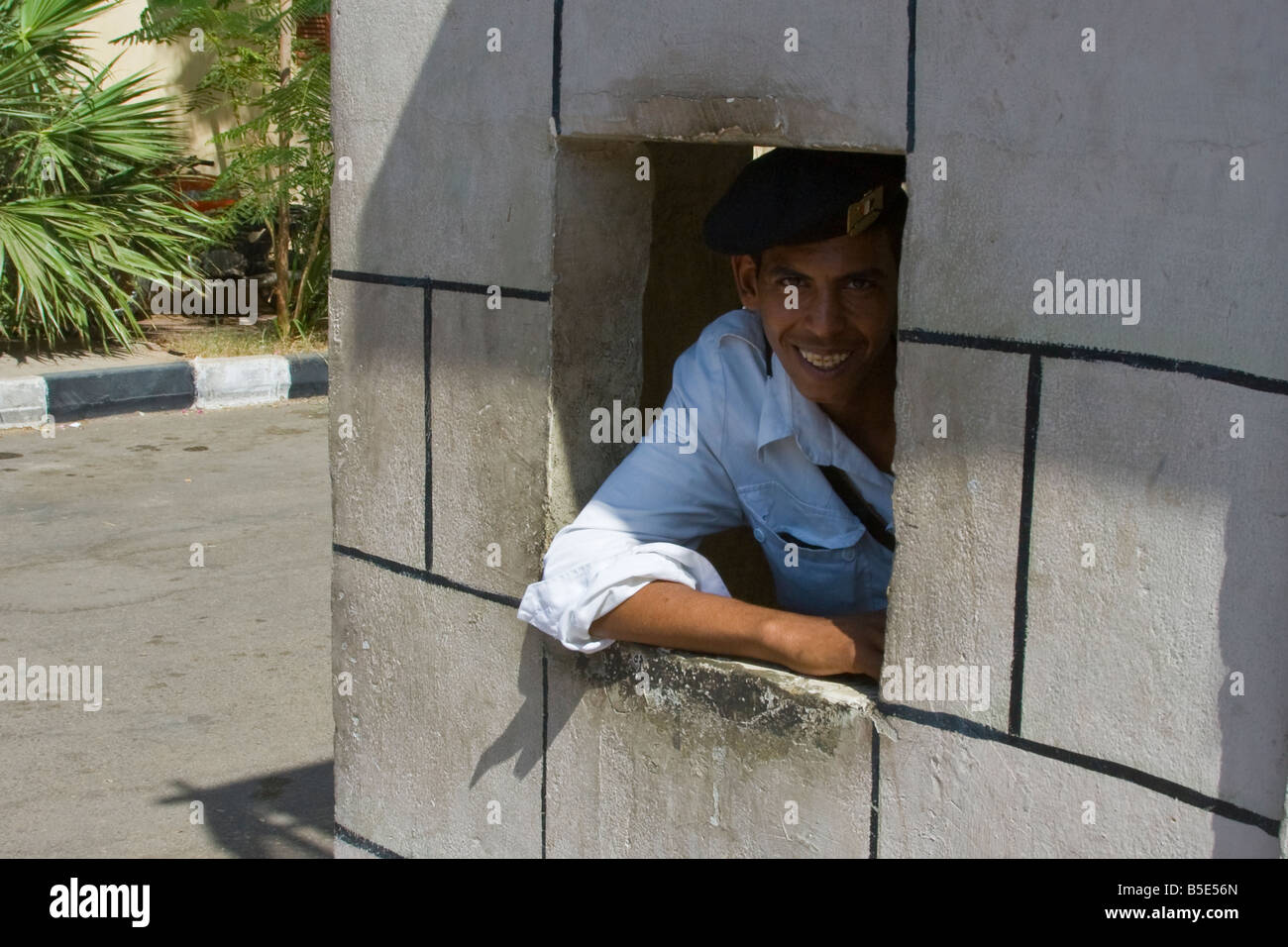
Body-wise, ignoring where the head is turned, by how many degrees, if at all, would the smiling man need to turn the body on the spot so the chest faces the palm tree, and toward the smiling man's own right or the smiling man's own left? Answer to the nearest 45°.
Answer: approximately 135° to the smiling man's own right

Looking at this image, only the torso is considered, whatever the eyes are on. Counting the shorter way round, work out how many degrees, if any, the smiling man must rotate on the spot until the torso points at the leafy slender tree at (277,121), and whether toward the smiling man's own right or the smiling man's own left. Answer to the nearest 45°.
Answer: approximately 180°

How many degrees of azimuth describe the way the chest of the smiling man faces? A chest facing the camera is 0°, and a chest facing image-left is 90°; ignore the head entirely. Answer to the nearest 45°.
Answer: approximately 0°
